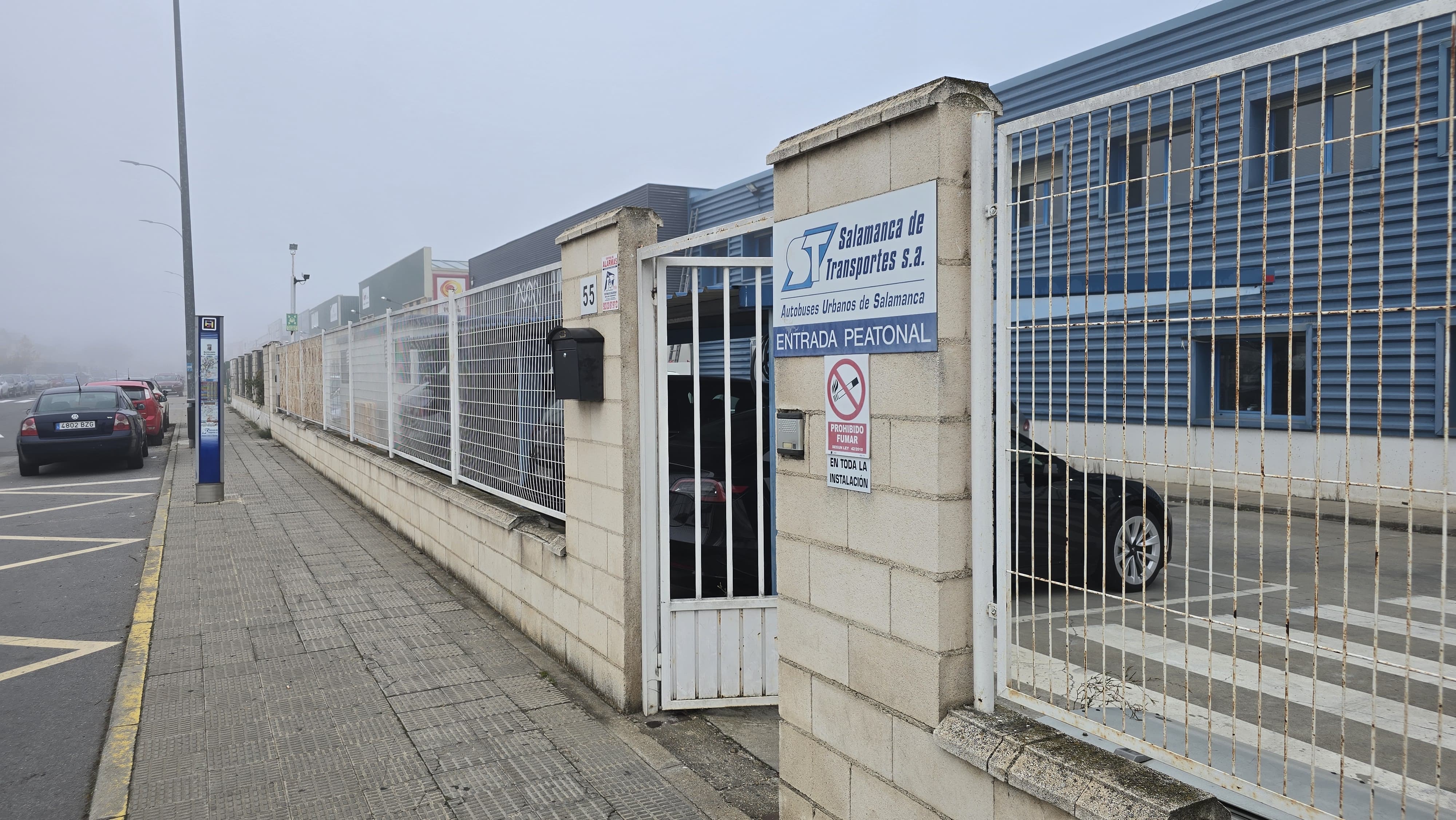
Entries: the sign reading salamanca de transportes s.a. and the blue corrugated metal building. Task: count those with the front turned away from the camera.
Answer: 0

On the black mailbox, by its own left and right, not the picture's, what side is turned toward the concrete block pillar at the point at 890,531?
left

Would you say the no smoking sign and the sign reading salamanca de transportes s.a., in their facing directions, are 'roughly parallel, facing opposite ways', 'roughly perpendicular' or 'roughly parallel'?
roughly parallel

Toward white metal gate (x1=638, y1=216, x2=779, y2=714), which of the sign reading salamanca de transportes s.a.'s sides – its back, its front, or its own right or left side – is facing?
right

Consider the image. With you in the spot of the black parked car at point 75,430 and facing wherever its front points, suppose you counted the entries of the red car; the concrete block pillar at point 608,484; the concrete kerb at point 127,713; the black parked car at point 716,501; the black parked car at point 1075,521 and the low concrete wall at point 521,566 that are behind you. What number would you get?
5

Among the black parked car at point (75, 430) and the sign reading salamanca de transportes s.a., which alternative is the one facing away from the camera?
the black parked car

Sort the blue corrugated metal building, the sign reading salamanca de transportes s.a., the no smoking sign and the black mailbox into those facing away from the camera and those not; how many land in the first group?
0

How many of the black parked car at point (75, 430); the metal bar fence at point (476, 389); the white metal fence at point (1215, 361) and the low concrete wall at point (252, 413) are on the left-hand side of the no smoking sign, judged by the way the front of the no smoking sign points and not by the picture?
1

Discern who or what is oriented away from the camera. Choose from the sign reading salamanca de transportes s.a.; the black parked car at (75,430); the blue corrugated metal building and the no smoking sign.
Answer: the black parked car

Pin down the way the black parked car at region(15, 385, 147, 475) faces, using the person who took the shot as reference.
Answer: facing away from the viewer

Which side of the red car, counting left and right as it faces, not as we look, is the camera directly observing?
back

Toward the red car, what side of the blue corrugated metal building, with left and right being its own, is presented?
right

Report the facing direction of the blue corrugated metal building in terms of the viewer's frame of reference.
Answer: facing the viewer and to the left of the viewer
